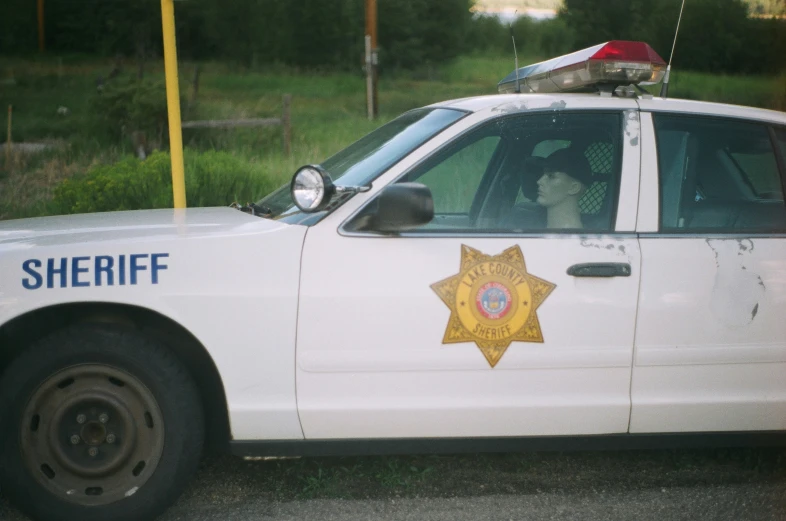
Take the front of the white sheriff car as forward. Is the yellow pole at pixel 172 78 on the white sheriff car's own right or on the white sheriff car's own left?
on the white sheriff car's own right

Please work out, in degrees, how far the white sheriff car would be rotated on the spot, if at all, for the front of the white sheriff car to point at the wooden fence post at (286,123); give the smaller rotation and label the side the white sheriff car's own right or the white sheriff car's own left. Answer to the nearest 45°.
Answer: approximately 90° to the white sheriff car's own right

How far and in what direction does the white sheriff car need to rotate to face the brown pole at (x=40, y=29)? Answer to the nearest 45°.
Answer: approximately 45° to its right

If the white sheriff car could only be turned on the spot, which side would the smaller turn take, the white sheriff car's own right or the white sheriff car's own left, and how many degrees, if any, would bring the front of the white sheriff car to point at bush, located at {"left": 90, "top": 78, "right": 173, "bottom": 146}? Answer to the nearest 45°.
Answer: approximately 90° to the white sheriff car's own right

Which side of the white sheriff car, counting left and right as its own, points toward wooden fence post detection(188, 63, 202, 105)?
right

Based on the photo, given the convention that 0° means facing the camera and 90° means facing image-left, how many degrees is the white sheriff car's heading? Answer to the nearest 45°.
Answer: approximately 90°
